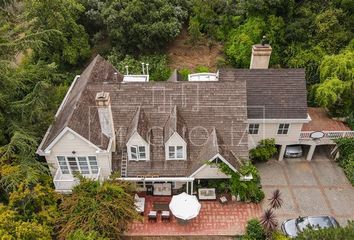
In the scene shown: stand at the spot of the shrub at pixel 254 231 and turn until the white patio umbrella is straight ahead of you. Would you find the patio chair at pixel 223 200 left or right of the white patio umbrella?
right

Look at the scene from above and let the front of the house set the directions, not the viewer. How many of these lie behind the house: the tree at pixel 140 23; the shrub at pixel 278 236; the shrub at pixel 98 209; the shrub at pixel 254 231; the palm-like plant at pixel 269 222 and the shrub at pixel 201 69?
2

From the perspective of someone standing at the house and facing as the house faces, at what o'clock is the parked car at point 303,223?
The parked car is roughly at 10 o'clock from the house.

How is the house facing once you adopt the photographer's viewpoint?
facing the viewer

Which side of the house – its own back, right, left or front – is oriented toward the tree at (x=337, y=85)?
left

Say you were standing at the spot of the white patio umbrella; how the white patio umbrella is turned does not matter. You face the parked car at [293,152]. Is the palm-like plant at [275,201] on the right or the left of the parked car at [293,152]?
right

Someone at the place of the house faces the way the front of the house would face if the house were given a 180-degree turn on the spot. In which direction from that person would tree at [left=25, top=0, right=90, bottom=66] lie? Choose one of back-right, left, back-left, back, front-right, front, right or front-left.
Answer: front-left
